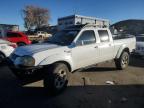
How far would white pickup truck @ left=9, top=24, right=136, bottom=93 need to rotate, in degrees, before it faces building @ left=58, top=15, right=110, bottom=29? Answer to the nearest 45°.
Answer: approximately 135° to its right

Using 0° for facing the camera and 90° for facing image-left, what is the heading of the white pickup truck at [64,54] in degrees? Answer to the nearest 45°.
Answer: approximately 45°

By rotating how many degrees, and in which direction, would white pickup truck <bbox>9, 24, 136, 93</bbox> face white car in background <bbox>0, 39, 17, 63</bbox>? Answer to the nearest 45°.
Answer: approximately 90° to its right

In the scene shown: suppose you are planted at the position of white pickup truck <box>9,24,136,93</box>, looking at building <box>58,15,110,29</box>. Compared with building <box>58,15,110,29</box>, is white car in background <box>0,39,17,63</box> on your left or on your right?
left
